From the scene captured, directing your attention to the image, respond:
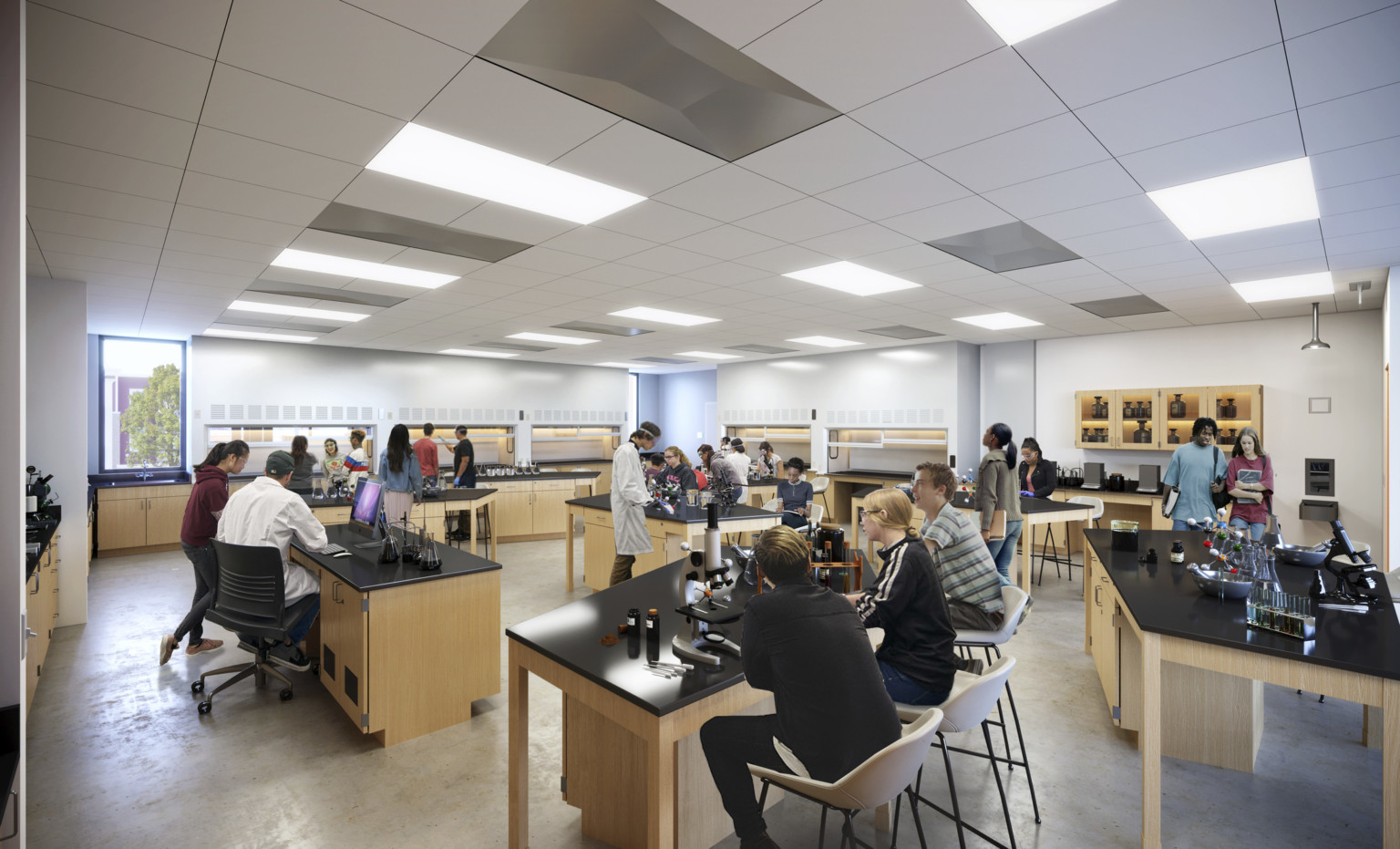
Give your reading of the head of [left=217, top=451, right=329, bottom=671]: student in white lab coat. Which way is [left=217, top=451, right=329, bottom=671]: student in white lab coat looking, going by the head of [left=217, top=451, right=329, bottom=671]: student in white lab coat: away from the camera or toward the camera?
away from the camera

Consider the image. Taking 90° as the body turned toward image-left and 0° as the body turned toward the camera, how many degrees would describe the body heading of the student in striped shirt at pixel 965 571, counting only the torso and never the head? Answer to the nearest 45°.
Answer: approximately 90°

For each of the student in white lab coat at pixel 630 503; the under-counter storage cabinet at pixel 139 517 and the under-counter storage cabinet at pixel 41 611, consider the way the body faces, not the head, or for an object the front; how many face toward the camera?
1

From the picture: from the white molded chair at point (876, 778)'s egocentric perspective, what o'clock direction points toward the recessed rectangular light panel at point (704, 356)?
The recessed rectangular light panel is roughly at 1 o'clock from the white molded chair.

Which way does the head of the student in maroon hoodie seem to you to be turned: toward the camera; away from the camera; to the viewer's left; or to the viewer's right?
to the viewer's right

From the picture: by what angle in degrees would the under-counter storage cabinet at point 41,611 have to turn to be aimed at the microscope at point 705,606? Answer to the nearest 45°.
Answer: approximately 45° to its right

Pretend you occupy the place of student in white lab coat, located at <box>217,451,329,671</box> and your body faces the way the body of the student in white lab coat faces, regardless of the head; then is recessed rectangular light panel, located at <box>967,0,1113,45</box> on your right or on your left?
on your right

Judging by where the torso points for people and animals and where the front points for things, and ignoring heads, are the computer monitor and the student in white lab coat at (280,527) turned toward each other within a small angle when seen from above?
yes

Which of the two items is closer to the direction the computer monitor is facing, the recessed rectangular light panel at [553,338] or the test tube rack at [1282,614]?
the test tube rack

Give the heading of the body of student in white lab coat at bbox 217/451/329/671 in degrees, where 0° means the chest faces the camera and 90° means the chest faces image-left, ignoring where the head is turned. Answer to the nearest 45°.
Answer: approximately 225°

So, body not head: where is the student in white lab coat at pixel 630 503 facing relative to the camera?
to the viewer's right

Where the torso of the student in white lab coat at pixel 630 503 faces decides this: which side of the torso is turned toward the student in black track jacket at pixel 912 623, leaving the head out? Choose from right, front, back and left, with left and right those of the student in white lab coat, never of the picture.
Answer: right

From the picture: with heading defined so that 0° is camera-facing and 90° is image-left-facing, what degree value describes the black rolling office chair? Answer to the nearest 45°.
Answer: approximately 225°

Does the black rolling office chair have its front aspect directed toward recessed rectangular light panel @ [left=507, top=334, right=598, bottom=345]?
yes

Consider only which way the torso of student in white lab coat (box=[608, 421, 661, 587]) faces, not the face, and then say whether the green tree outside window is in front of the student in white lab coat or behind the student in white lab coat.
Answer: behind

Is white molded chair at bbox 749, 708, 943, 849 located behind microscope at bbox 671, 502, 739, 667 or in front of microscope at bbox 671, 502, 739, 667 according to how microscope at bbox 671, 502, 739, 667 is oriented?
in front

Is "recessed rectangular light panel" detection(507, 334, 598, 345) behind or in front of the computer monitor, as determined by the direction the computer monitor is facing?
behind

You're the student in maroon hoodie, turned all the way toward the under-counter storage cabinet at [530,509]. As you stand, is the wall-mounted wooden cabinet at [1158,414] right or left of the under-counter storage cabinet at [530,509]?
right
